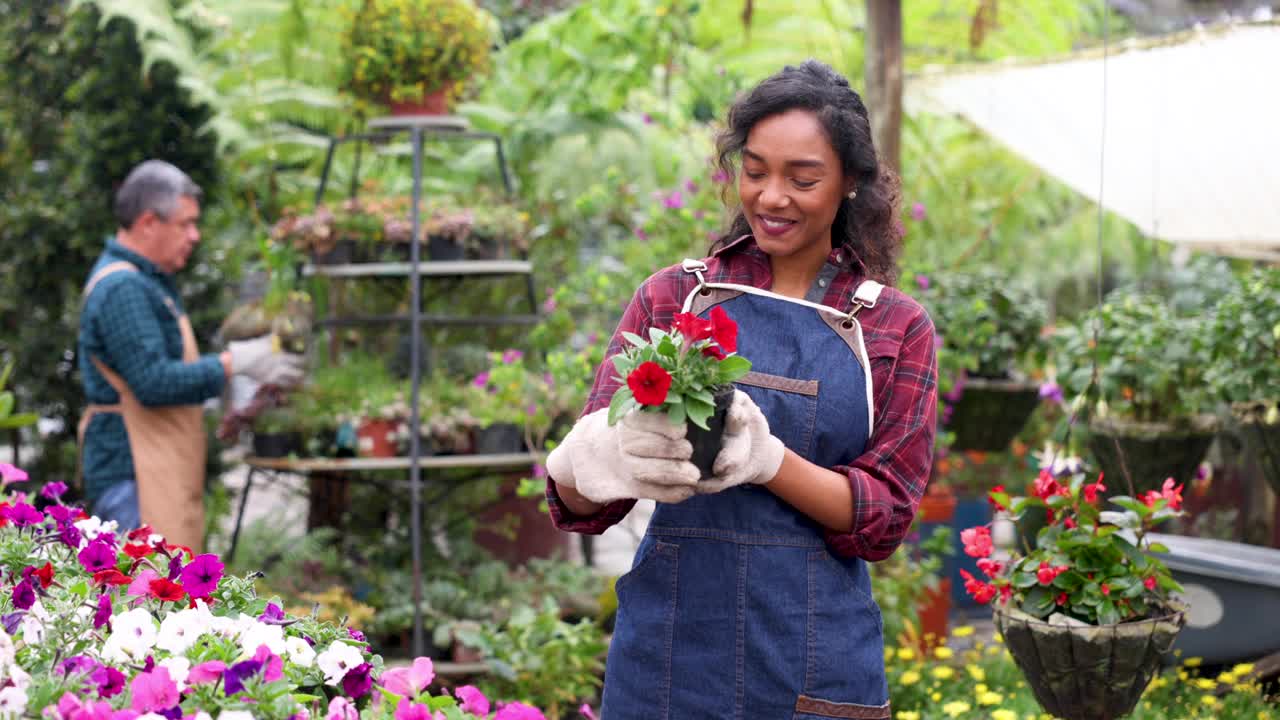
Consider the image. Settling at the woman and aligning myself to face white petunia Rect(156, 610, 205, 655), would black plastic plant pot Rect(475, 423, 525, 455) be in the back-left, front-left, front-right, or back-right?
back-right

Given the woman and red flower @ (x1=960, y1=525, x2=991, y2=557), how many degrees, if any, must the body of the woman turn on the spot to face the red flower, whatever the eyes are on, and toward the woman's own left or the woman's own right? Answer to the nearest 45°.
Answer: approximately 135° to the woman's own left

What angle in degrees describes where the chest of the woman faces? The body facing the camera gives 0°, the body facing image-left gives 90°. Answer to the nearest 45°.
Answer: approximately 0°

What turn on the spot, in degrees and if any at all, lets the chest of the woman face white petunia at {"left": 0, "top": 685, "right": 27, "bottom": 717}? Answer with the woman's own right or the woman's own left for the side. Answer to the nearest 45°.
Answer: approximately 45° to the woman's own right

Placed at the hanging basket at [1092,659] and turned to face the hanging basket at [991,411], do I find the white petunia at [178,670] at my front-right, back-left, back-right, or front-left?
back-left

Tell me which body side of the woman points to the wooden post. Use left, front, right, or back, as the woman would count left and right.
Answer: back

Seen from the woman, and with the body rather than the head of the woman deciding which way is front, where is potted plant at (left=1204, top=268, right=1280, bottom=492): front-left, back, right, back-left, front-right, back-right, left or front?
back-left

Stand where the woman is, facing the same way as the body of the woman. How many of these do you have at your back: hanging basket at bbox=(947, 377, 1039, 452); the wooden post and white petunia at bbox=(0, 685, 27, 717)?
2

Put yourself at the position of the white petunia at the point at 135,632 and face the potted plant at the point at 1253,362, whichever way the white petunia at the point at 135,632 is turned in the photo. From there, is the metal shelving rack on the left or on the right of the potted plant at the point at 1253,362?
left

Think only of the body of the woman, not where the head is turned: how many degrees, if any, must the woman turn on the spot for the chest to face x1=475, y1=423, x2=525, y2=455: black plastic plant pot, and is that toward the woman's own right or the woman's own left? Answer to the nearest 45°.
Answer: approximately 180°

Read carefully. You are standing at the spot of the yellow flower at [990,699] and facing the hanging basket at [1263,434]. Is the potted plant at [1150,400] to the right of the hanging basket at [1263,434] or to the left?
left

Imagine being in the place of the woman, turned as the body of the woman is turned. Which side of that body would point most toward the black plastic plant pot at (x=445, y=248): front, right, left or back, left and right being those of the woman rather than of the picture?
back
